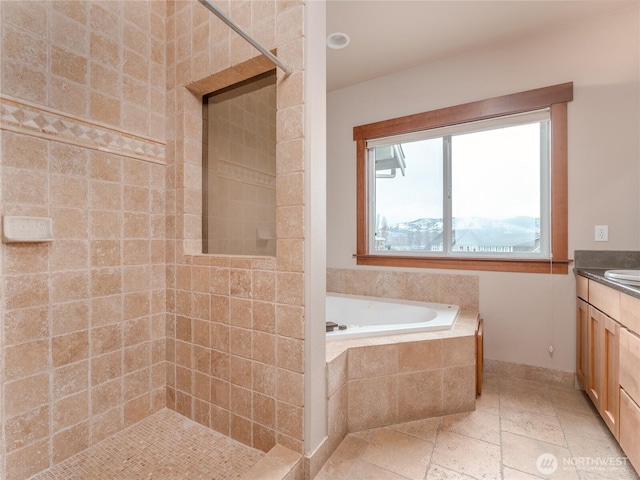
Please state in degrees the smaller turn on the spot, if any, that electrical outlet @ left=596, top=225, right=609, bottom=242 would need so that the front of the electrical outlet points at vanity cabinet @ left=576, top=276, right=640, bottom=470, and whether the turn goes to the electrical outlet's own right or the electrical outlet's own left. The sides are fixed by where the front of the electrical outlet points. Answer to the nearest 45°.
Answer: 0° — it already faces it

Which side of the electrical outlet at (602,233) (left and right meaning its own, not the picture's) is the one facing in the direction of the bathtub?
right

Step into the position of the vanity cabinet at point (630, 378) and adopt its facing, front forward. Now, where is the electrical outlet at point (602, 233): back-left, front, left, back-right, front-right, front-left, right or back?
right

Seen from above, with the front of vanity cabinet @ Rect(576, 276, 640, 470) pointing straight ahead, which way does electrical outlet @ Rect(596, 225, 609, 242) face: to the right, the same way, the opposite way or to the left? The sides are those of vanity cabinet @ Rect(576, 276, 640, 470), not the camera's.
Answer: to the left

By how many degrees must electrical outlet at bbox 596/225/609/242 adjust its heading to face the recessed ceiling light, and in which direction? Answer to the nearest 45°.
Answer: approximately 45° to its right

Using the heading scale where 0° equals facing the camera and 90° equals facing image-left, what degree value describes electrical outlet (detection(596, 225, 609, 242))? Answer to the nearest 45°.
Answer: approximately 0°

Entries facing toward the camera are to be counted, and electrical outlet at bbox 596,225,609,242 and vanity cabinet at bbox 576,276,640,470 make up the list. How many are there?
1

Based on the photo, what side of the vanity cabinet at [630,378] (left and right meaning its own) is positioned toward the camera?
left

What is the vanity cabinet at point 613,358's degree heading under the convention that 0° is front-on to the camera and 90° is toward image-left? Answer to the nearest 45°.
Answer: approximately 90°

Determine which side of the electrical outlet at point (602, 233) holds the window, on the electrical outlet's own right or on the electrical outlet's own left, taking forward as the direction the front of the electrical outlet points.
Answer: on the electrical outlet's own right
